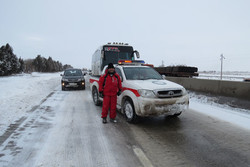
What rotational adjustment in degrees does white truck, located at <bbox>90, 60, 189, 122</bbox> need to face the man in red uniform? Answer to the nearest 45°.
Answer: approximately 135° to its right

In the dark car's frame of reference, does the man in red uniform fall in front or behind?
in front

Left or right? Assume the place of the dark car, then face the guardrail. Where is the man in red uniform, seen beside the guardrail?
right

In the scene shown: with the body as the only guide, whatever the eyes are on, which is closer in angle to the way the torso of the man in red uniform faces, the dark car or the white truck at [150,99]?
the white truck

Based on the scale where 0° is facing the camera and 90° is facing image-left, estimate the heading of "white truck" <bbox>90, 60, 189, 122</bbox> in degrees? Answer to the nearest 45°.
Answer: approximately 315°

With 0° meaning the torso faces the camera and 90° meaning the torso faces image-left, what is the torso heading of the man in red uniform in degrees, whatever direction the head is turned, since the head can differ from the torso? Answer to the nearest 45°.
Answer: approximately 0°

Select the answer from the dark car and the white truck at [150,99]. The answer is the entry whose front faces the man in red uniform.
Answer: the dark car

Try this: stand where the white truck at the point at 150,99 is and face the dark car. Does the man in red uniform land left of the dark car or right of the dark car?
left

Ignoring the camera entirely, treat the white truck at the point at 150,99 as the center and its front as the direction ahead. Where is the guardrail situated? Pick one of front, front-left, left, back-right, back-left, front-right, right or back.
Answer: left

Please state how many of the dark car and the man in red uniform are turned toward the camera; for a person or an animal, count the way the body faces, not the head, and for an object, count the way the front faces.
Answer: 2

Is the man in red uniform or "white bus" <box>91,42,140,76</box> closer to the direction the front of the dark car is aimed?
the man in red uniform

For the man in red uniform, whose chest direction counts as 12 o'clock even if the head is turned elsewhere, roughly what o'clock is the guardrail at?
The guardrail is roughly at 8 o'clock from the man in red uniform.
